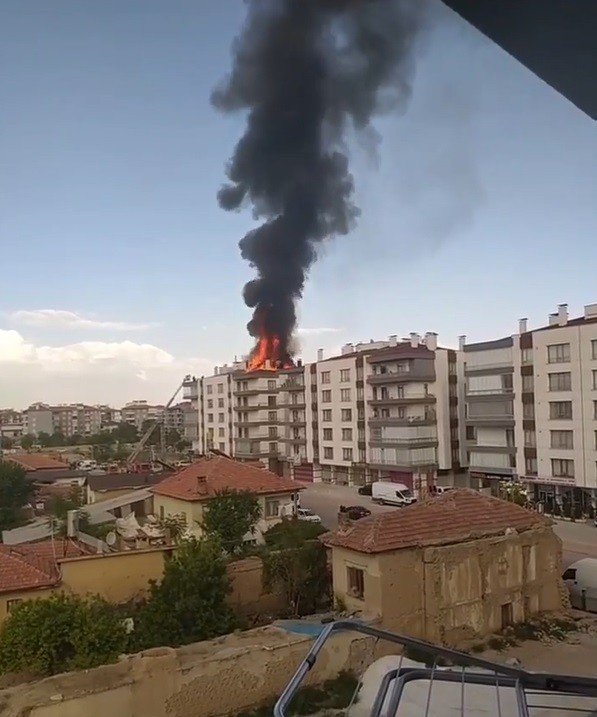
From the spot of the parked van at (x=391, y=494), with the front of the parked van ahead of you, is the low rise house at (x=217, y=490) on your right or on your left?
on your right

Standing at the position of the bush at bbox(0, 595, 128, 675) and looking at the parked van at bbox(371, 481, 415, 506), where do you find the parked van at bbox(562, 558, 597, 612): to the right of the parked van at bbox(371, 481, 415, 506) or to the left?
right

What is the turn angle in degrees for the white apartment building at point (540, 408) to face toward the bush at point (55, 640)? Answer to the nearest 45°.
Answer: approximately 45° to its left

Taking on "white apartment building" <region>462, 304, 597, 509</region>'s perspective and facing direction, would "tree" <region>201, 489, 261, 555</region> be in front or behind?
in front

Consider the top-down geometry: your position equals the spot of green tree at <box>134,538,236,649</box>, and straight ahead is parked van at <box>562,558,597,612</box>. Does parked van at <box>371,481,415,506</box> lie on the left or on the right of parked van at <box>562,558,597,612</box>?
left

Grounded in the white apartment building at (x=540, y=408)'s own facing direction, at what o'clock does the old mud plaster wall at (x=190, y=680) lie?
The old mud plaster wall is roughly at 11 o'clock from the white apartment building.

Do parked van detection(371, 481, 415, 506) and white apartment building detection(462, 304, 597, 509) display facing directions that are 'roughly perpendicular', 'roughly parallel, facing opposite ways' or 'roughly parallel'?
roughly perpendicular

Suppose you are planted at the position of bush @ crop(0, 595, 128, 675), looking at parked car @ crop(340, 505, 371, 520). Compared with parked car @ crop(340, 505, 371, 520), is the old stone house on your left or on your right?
right

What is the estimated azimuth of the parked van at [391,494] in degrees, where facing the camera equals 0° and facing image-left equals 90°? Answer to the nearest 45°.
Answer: approximately 315°

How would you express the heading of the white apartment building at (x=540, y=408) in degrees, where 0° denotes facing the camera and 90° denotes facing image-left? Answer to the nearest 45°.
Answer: approximately 45°
